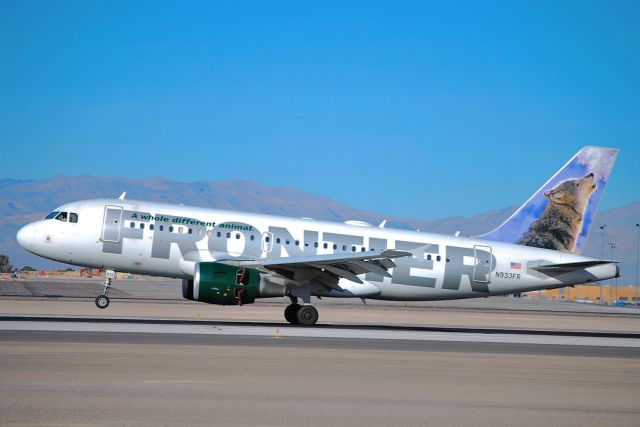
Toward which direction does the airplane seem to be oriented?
to the viewer's left
